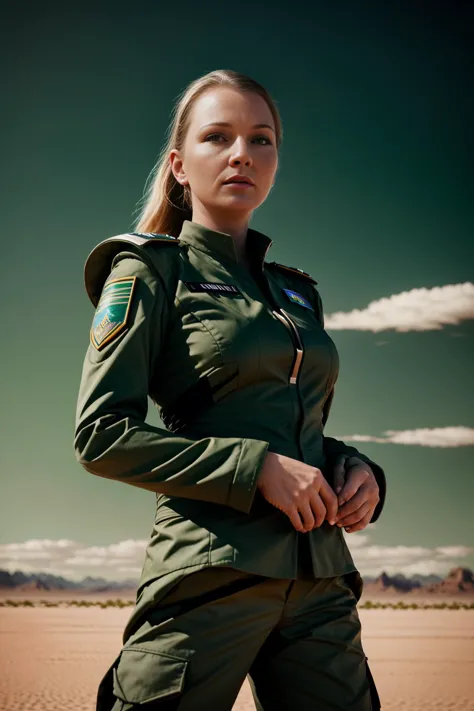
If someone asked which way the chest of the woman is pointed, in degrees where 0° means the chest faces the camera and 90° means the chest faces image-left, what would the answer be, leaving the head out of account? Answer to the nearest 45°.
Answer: approximately 315°
